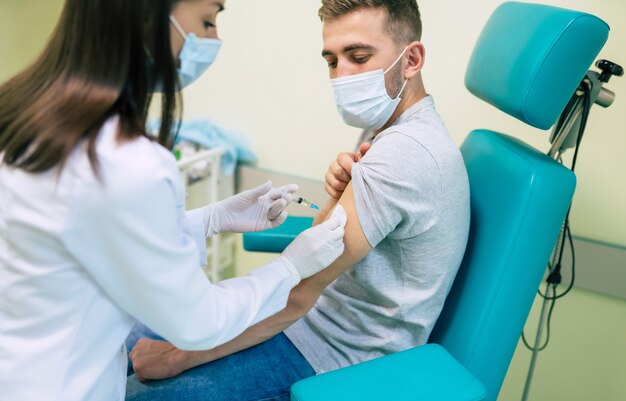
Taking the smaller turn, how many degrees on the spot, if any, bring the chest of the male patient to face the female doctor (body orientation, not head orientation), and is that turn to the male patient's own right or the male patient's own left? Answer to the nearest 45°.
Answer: approximately 45° to the male patient's own left

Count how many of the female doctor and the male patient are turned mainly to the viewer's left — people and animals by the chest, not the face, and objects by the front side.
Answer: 1

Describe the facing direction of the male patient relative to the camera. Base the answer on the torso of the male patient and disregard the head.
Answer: to the viewer's left

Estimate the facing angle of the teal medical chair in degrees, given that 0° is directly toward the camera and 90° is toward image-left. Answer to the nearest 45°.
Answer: approximately 45°

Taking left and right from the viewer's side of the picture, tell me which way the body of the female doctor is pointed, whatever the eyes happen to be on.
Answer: facing away from the viewer and to the right of the viewer

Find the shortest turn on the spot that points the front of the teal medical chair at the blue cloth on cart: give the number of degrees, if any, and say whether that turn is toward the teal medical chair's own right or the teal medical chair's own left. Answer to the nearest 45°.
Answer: approximately 90° to the teal medical chair's own right

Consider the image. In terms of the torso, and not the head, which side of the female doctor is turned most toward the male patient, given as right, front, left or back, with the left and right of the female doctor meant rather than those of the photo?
front

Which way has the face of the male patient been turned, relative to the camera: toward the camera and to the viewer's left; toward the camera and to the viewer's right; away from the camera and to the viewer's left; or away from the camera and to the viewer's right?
toward the camera and to the viewer's left

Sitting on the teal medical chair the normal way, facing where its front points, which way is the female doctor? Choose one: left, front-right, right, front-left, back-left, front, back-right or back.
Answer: front
